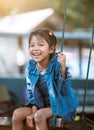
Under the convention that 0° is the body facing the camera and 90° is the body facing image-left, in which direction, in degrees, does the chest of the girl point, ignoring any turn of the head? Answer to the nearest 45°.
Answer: approximately 45°

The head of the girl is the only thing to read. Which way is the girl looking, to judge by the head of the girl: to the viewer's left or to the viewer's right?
to the viewer's left
